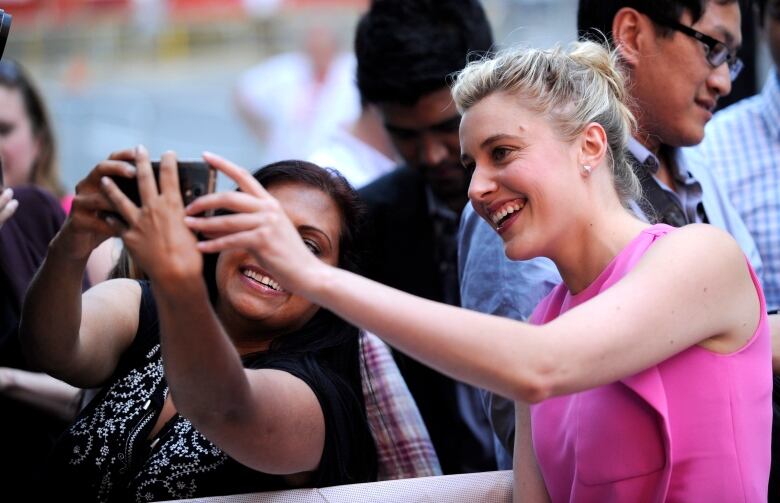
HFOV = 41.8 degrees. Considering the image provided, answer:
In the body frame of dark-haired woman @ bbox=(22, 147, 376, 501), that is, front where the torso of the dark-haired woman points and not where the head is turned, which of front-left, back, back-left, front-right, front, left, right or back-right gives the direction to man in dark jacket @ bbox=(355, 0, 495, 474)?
back

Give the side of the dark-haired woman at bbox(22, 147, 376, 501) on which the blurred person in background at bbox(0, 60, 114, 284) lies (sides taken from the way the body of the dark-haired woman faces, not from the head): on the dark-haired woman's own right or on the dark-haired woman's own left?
on the dark-haired woman's own right

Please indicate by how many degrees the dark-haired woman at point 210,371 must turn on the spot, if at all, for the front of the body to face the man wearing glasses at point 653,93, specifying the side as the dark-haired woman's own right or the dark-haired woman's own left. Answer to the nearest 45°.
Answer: approximately 135° to the dark-haired woman's own left
